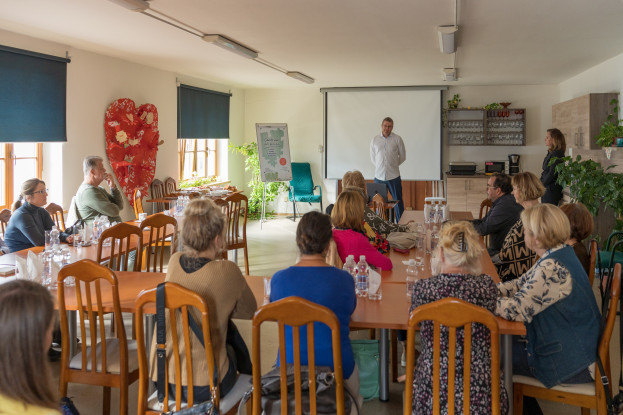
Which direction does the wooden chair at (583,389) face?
to the viewer's left

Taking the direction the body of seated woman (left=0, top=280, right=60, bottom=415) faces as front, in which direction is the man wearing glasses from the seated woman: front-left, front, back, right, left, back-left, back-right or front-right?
front

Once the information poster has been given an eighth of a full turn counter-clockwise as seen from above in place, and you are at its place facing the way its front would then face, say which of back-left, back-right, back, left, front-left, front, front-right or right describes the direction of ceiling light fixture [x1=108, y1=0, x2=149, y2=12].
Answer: front-right

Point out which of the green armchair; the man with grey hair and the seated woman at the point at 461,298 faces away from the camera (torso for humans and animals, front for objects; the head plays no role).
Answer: the seated woman

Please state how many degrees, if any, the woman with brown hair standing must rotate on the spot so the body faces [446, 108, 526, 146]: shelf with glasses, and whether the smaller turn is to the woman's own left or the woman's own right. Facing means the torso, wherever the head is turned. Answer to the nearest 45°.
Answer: approximately 90° to the woman's own right

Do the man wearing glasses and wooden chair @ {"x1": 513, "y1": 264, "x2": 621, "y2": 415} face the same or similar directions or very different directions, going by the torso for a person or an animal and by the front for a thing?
same or similar directions

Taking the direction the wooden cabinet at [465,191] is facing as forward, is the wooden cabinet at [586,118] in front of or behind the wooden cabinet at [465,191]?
in front

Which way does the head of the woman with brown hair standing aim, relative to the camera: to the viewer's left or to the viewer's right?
to the viewer's left

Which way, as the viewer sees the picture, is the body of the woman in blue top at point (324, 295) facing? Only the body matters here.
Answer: away from the camera

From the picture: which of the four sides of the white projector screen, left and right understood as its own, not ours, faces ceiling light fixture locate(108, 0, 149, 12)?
front

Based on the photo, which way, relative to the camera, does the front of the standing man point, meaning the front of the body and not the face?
toward the camera

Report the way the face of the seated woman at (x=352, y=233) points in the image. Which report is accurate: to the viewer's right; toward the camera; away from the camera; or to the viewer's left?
away from the camera

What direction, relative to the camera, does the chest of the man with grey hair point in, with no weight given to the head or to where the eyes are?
to the viewer's right

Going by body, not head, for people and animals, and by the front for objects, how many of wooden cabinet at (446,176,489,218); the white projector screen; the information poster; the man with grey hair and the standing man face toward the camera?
4

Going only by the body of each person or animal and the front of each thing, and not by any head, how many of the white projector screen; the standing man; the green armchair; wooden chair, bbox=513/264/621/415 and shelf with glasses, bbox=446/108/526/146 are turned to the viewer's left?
1

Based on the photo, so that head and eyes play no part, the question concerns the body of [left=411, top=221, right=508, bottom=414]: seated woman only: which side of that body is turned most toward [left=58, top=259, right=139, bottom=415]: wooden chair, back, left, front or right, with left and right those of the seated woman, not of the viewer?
left

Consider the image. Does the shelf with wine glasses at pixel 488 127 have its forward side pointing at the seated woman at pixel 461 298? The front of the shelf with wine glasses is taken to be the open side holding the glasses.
yes

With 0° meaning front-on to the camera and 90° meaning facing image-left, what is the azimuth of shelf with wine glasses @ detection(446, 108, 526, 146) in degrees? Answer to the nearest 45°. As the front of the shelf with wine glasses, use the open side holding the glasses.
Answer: approximately 0°
